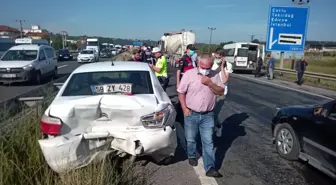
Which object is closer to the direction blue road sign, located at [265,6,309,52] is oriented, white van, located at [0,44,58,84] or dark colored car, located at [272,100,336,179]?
the dark colored car

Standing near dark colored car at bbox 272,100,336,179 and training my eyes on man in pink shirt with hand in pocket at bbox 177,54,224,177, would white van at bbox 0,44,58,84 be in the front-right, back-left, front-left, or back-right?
front-right

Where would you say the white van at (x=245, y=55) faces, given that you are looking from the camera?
facing away from the viewer and to the left of the viewer

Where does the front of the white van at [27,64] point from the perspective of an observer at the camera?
facing the viewer and to the left of the viewer

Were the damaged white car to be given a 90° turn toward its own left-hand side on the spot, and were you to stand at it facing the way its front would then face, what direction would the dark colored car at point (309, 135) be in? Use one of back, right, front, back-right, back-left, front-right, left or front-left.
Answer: back

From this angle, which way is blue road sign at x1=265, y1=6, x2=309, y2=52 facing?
toward the camera

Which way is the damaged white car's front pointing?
away from the camera

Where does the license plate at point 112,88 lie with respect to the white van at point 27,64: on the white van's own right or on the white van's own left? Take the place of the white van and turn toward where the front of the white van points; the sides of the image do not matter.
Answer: on the white van's own left

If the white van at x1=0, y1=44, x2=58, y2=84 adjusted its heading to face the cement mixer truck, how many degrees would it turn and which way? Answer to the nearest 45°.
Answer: approximately 180°

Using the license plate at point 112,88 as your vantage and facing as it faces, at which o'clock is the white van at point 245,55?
The white van is roughly at 7 o'clock from the license plate.

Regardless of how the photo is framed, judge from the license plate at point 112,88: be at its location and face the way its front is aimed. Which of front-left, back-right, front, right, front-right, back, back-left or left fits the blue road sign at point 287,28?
back-left

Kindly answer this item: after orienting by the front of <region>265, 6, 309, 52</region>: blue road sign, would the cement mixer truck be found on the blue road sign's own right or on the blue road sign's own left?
on the blue road sign's own right

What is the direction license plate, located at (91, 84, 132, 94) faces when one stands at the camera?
facing the viewer

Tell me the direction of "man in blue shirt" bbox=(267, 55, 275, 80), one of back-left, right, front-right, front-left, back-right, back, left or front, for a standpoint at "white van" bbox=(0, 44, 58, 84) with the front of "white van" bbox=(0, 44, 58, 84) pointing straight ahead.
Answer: back-left

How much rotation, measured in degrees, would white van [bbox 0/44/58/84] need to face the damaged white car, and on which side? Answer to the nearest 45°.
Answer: approximately 45° to its left

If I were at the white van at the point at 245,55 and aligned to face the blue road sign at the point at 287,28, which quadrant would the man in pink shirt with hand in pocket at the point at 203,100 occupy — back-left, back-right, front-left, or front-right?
front-right
